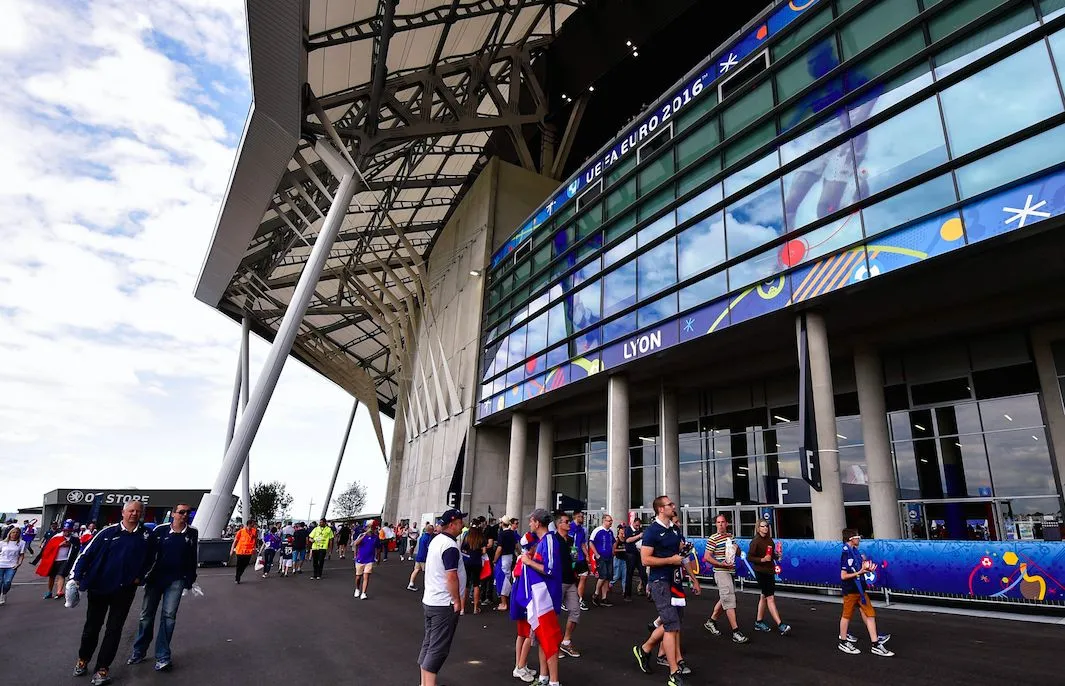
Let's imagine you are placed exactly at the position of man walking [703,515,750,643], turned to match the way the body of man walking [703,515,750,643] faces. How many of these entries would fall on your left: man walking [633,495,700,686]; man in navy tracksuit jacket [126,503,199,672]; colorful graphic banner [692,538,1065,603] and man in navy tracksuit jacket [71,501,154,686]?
1

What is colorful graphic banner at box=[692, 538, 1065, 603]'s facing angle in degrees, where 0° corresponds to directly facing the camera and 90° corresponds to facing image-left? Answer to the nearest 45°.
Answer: approximately 45°

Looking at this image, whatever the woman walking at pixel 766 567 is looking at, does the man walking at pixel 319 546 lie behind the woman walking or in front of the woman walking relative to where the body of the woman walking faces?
behind

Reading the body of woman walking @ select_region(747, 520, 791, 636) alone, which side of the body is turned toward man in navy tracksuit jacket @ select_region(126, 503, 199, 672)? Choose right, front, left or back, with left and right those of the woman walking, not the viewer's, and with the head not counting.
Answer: right

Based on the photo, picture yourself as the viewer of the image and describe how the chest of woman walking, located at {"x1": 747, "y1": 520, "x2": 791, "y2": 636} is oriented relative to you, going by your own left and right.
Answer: facing the viewer and to the right of the viewer

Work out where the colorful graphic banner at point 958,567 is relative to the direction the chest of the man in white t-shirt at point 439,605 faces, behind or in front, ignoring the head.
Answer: in front

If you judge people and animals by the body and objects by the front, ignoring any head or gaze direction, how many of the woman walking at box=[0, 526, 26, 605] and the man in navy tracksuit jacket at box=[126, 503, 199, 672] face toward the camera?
2

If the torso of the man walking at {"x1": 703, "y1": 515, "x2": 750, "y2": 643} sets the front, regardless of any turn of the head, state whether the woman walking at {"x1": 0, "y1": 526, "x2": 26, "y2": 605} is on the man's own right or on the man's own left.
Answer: on the man's own right

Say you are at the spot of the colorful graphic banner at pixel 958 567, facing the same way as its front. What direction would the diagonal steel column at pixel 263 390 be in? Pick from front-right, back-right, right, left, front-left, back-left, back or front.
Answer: front-right

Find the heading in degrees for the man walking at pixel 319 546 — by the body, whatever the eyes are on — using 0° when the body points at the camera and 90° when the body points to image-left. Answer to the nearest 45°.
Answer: approximately 0°

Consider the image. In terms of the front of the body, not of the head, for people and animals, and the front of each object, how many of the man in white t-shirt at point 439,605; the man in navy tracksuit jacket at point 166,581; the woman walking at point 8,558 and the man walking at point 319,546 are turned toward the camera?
3

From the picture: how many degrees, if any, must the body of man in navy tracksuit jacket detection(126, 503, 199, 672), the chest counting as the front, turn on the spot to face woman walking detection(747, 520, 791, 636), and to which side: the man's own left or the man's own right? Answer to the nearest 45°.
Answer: approximately 90° to the man's own left

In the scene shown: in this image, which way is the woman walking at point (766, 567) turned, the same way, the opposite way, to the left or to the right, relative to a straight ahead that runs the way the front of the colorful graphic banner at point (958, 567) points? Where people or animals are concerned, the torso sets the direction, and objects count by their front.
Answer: to the left

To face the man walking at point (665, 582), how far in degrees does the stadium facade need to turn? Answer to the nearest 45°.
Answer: approximately 45° to its left

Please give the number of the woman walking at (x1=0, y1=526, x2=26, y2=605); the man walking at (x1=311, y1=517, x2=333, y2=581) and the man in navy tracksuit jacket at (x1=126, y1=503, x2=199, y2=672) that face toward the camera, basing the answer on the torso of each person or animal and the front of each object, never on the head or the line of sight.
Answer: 3
